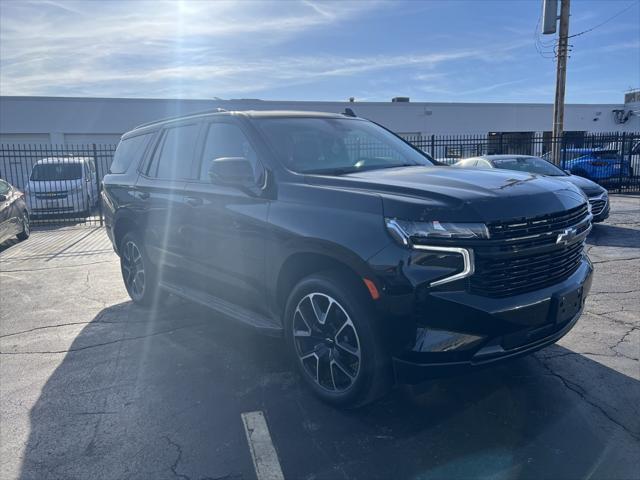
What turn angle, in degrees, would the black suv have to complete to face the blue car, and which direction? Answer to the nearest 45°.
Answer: approximately 90° to its left

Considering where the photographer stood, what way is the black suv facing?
facing the viewer and to the right of the viewer

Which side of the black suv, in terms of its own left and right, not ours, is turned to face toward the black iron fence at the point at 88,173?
back

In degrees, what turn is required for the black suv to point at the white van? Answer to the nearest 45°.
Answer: approximately 180°

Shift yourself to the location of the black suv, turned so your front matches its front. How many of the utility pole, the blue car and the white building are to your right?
0

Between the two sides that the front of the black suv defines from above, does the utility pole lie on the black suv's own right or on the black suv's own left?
on the black suv's own left

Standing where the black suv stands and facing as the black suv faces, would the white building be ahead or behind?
behind
